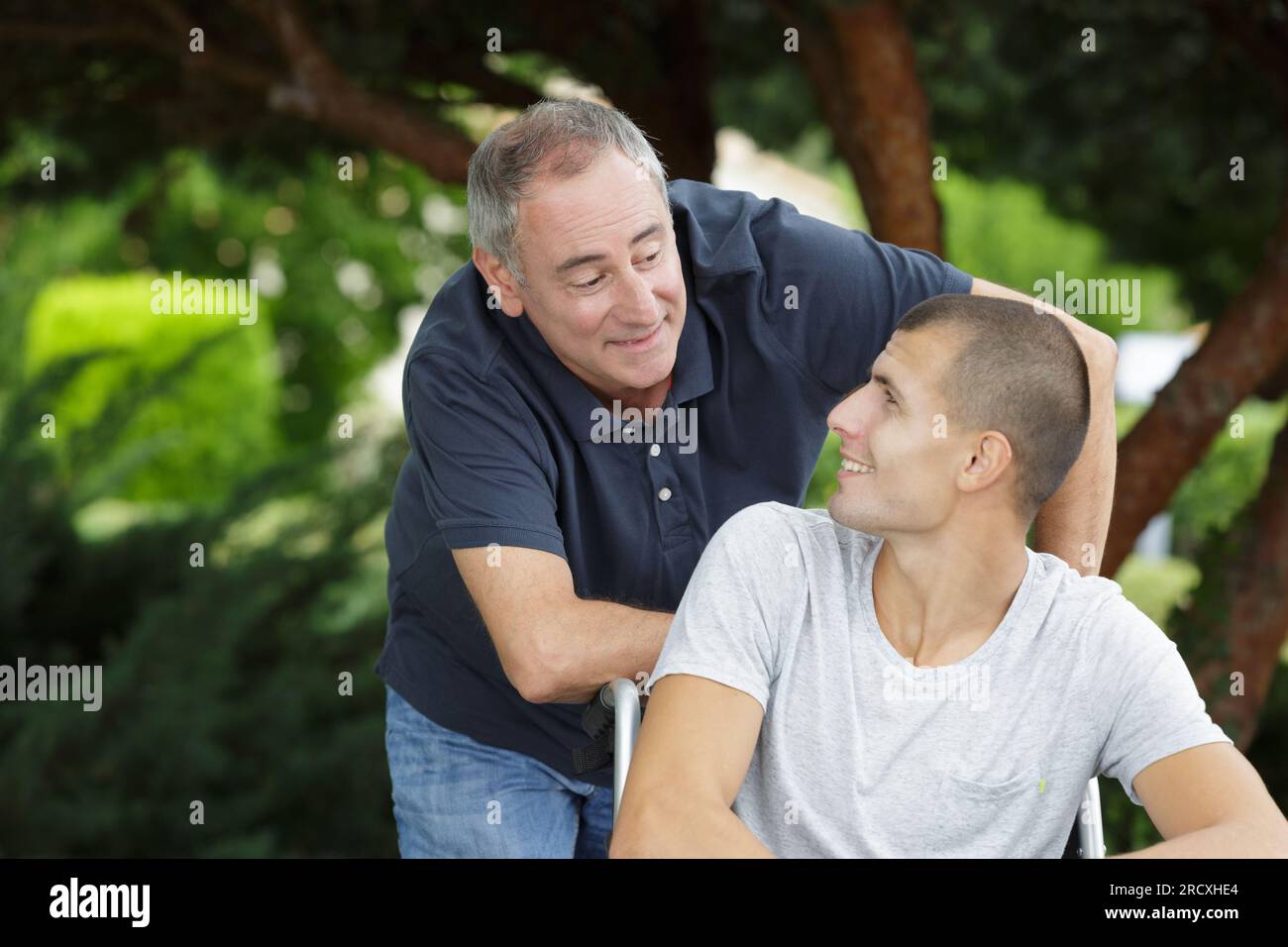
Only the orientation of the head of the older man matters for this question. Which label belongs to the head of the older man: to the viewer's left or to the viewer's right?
to the viewer's right

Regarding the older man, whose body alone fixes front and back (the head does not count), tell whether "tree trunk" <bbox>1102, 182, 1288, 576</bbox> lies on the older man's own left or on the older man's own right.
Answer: on the older man's own left

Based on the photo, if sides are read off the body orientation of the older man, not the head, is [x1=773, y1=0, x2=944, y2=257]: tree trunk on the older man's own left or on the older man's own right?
on the older man's own left

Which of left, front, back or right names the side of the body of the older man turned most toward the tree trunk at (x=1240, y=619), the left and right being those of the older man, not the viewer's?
left
